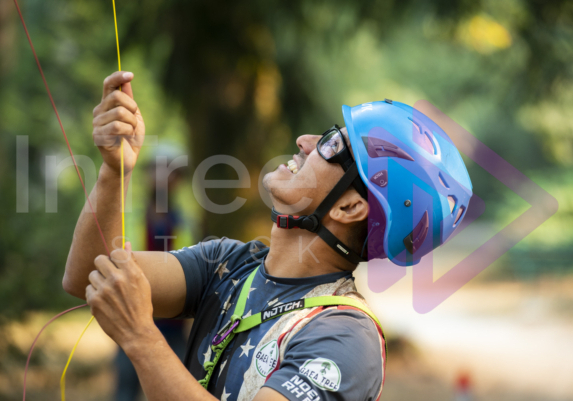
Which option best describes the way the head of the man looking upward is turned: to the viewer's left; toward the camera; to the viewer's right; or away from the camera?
to the viewer's left

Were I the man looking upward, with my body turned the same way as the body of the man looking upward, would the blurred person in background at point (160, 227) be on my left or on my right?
on my right

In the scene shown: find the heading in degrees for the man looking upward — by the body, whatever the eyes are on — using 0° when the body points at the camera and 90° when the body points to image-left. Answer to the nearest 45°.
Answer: approximately 45°
